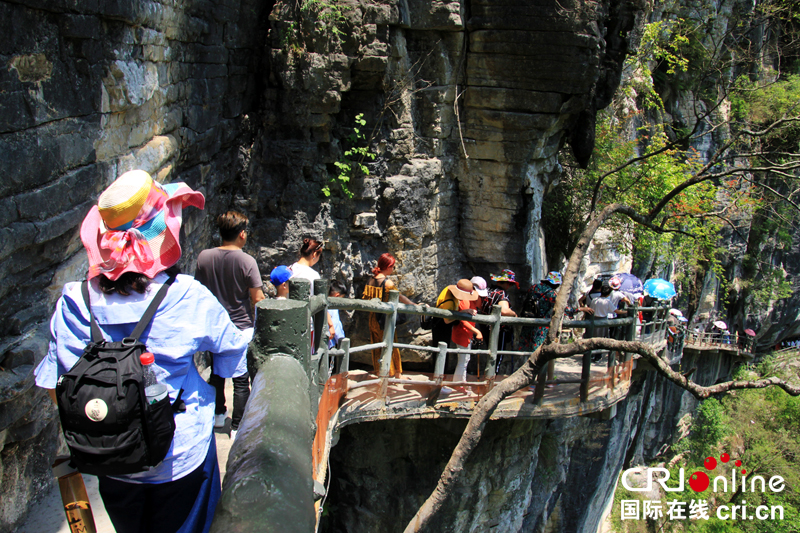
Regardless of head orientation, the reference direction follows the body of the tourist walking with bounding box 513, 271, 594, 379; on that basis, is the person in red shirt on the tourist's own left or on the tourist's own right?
on the tourist's own left

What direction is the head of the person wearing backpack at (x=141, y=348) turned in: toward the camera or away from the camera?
away from the camera

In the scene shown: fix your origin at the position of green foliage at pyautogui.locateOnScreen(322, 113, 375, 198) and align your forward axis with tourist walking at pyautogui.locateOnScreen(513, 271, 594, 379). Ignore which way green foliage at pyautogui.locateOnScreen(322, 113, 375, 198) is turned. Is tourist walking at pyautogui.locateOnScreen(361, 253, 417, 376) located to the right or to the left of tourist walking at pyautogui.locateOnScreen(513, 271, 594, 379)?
right
